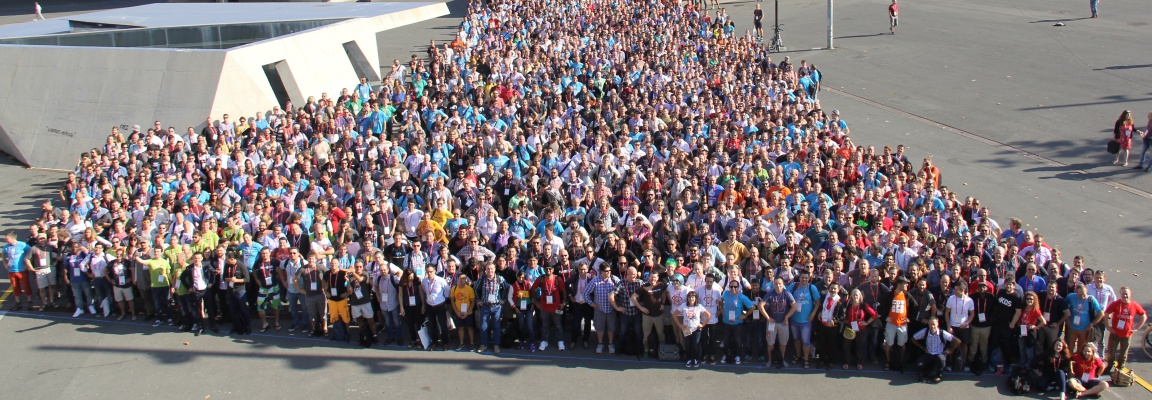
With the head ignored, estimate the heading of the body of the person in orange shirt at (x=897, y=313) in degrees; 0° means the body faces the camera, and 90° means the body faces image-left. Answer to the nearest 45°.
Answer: approximately 0°

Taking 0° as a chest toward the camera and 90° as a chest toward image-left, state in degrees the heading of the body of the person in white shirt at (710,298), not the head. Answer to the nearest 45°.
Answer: approximately 0°

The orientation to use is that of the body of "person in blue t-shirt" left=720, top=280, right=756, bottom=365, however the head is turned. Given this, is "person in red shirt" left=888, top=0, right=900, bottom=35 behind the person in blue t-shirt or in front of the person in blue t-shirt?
behind
